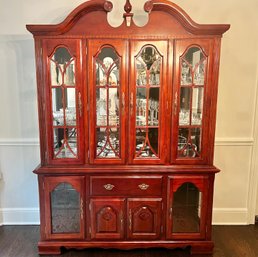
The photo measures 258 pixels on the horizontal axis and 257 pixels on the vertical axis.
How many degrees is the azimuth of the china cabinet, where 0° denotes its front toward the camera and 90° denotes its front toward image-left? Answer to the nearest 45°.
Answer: approximately 0°
